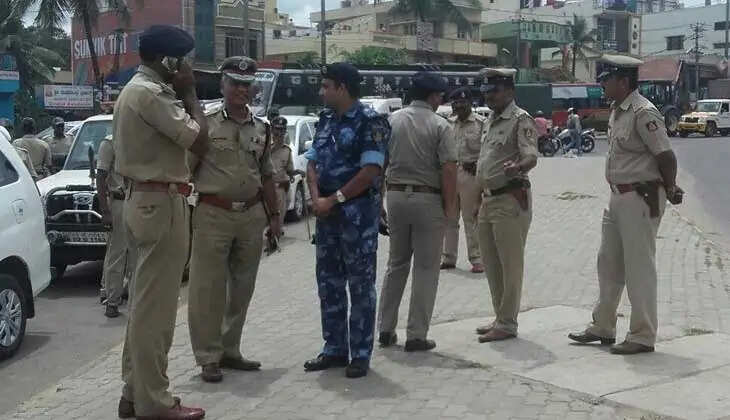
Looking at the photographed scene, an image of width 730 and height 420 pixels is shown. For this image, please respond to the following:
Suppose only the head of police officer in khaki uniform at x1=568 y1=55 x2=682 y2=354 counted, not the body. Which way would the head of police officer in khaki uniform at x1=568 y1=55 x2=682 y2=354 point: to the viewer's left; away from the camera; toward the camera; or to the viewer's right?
to the viewer's left

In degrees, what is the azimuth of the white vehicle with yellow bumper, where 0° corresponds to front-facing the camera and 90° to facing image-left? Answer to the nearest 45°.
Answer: approximately 45°

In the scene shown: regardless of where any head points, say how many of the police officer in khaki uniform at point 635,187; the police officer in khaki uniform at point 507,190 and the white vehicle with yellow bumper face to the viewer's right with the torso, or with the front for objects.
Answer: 0

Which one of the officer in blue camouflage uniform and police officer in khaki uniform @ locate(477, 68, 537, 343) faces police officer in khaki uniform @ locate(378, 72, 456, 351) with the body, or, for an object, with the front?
police officer in khaki uniform @ locate(477, 68, 537, 343)

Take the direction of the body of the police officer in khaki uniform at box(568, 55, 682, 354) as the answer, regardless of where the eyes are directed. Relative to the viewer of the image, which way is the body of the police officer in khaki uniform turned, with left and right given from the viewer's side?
facing to the left of the viewer

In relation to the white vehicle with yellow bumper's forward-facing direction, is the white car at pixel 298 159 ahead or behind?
ahead

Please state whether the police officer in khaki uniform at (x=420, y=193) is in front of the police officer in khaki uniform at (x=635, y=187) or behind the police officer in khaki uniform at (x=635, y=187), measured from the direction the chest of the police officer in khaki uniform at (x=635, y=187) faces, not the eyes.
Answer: in front

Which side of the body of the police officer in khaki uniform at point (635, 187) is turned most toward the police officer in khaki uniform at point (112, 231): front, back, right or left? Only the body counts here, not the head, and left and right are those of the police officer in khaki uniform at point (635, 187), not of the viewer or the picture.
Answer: front

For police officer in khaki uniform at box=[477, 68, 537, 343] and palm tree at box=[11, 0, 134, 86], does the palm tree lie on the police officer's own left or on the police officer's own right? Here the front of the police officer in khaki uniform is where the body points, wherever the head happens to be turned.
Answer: on the police officer's own right

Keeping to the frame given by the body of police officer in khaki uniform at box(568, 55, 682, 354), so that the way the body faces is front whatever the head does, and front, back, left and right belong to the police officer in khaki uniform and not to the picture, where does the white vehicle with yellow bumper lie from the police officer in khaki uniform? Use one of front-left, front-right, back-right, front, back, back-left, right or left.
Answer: right

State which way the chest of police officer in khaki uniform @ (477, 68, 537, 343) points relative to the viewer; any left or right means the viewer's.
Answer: facing the viewer and to the left of the viewer
